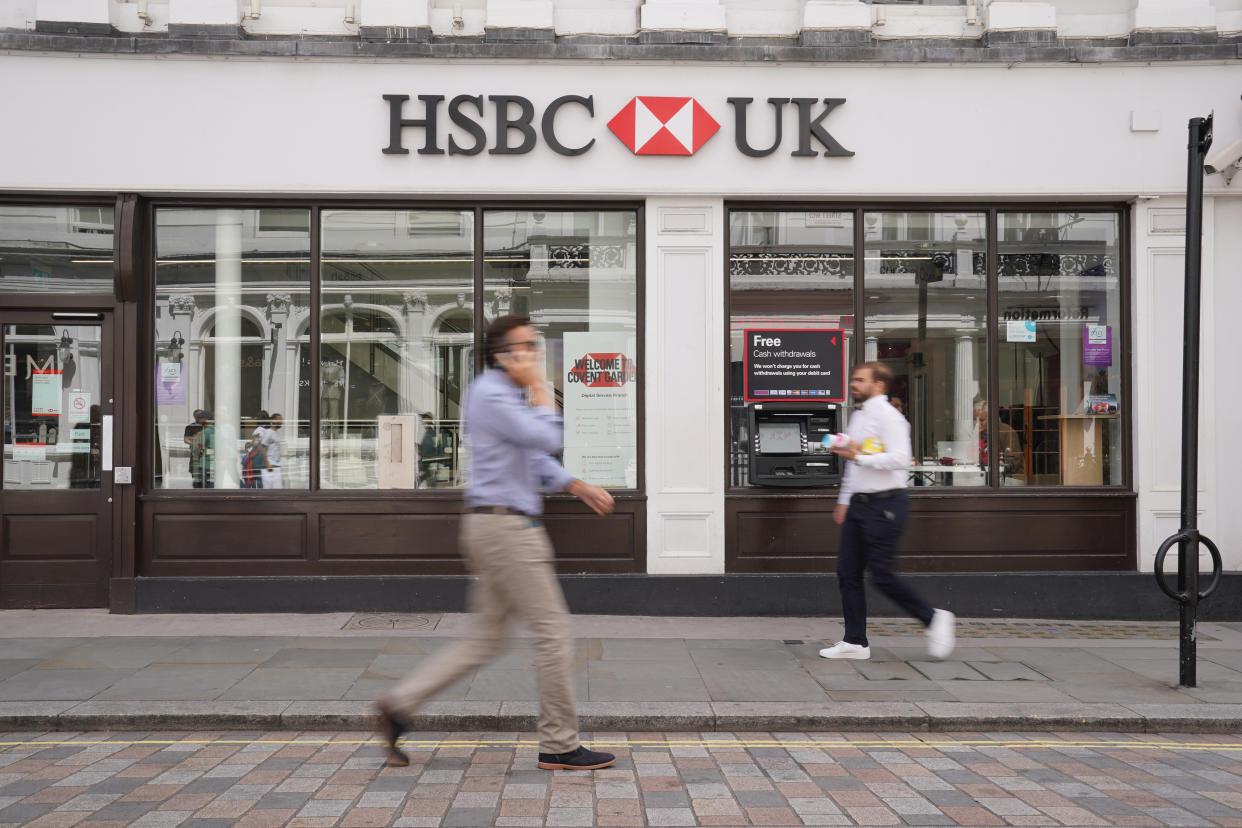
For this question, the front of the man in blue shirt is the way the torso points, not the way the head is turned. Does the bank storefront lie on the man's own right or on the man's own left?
on the man's own left

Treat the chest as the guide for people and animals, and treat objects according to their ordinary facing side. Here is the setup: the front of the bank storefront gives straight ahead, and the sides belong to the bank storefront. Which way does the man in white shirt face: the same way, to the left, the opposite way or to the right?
to the right

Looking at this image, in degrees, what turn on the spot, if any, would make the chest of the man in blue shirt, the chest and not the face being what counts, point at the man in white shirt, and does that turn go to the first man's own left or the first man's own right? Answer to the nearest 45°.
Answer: approximately 45° to the first man's own left

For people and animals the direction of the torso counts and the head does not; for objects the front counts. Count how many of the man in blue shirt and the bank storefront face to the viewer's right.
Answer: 1

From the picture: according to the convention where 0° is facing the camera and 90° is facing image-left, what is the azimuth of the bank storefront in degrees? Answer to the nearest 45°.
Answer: approximately 0°

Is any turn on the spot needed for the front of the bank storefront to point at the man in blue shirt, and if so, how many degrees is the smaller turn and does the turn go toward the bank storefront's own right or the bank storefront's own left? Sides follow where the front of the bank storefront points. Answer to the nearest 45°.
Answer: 0° — it already faces them

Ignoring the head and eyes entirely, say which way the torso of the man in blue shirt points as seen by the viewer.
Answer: to the viewer's right

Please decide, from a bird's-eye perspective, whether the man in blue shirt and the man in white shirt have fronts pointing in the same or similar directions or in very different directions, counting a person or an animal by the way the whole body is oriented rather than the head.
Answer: very different directions

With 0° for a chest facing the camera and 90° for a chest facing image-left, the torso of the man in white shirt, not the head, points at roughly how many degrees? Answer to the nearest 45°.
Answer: approximately 90°
